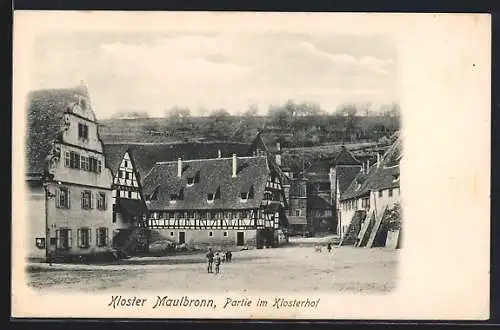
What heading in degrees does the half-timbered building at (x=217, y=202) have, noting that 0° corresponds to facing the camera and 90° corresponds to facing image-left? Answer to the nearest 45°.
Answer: approximately 0°

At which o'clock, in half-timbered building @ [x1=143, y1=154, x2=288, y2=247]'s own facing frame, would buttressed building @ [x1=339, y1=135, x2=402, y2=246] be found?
buttressed building @ [x1=339, y1=135, x2=402, y2=246] is roughly at 9 o'clock from half-timbered building @ [x1=143, y1=154, x2=288, y2=247].
